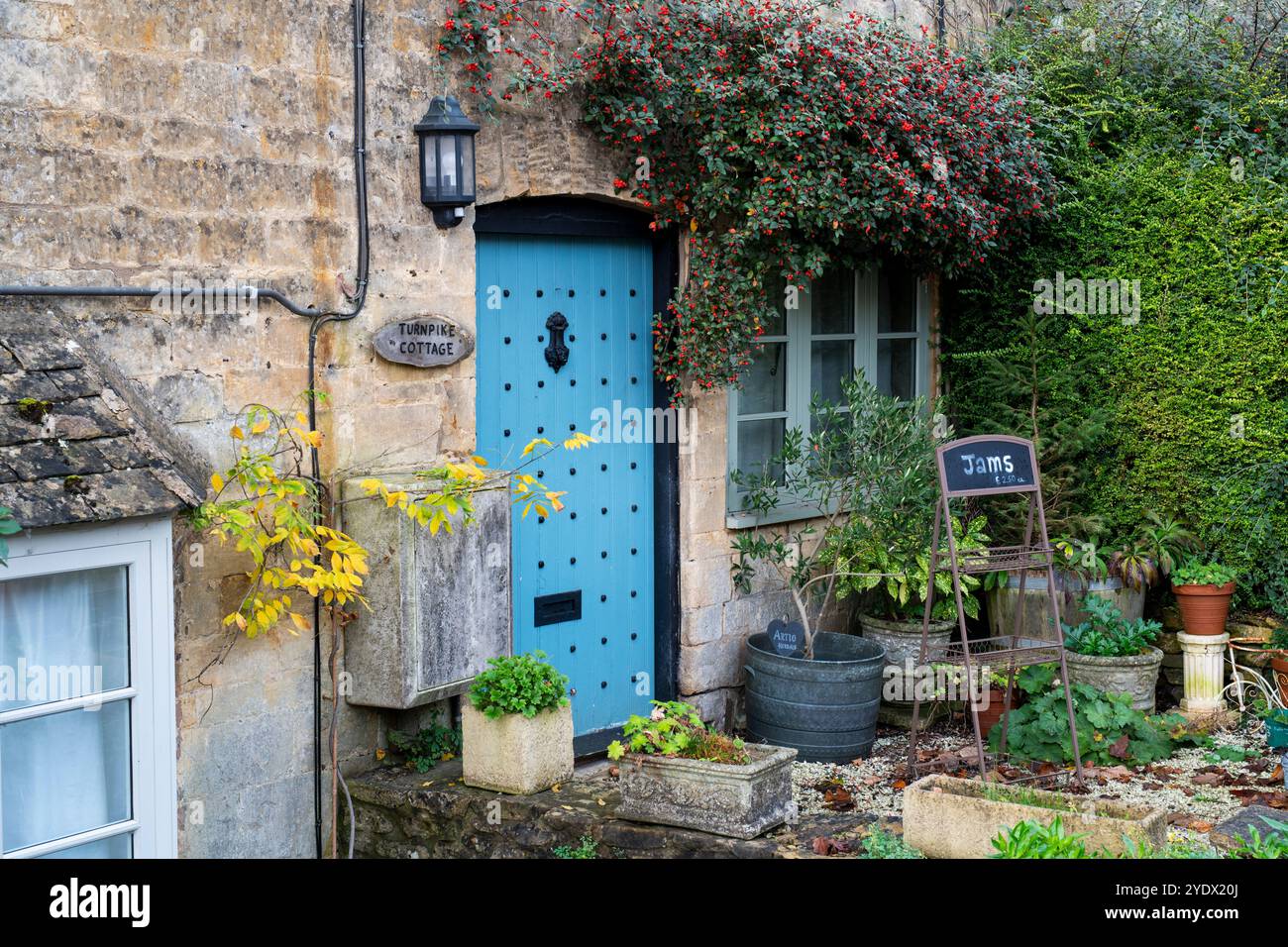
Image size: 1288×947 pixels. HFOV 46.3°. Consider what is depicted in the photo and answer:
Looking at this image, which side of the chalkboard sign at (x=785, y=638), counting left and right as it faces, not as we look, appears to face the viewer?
front

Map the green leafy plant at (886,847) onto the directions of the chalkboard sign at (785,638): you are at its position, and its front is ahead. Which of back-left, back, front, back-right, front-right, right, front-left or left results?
front

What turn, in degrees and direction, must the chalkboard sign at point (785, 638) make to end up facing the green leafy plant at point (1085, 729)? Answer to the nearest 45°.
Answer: approximately 90° to its left

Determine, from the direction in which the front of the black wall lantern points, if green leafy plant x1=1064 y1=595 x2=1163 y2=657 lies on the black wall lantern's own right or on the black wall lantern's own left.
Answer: on the black wall lantern's own left

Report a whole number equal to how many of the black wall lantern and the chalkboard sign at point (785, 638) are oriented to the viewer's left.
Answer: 0

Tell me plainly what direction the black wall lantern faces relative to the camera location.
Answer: facing the viewer and to the right of the viewer

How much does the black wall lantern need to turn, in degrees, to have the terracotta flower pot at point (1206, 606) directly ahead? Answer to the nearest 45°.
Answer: approximately 45° to its left

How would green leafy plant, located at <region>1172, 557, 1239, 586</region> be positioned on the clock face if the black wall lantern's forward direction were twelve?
The green leafy plant is roughly at 10 o'clock from the black wall lantern.

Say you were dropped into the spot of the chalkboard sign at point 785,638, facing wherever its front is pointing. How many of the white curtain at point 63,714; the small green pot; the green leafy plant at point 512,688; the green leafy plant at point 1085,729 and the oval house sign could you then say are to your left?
2

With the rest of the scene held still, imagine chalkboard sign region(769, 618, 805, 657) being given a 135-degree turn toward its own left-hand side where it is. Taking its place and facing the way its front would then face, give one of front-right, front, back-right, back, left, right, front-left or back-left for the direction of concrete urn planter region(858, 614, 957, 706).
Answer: front

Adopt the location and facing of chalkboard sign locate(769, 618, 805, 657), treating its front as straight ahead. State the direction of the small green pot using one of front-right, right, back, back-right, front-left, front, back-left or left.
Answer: left

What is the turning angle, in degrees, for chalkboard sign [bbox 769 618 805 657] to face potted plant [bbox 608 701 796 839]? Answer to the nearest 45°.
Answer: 0° — it already faces it
